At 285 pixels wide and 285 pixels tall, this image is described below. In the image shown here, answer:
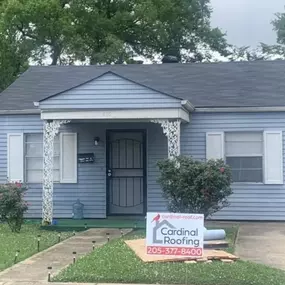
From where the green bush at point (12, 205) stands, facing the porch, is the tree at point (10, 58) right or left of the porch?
left

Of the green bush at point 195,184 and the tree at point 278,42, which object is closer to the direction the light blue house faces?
the green bush

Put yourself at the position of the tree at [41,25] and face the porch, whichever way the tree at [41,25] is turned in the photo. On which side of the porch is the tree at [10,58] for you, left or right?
right

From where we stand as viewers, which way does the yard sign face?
facing the viewer

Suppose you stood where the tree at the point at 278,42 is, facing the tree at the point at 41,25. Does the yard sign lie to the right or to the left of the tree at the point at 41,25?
left

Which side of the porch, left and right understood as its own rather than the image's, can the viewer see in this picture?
front

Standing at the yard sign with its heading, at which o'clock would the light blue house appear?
The light blue house is roughly at 6 o'clock from the yard sign.

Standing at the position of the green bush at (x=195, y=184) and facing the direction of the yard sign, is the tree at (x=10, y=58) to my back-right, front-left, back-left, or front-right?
back-right

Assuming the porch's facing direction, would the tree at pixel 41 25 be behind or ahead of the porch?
behind

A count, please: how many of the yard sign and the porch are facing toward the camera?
2

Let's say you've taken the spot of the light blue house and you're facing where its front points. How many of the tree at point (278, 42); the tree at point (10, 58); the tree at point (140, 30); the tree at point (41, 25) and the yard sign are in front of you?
1

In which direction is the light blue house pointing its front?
toward the camera

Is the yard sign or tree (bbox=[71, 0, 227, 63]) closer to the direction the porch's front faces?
the yard sign

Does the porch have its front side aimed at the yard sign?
yes

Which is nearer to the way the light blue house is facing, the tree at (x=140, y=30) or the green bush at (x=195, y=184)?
the green bush

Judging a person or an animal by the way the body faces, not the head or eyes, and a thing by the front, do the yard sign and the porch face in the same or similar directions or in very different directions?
same or similar directions

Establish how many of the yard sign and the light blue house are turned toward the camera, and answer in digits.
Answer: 2

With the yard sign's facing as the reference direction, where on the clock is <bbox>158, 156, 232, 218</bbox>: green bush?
The green bush is roughly at 6 o'clock from the yard sign.

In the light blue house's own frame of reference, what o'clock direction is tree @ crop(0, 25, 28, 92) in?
The tree is roughly at 5 o'clock from the light blue house.
